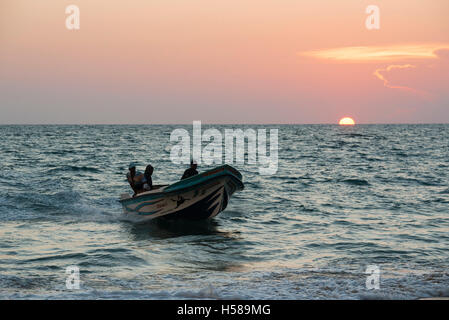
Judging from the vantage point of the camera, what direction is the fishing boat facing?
facing the viewer and to the right of the viewer
